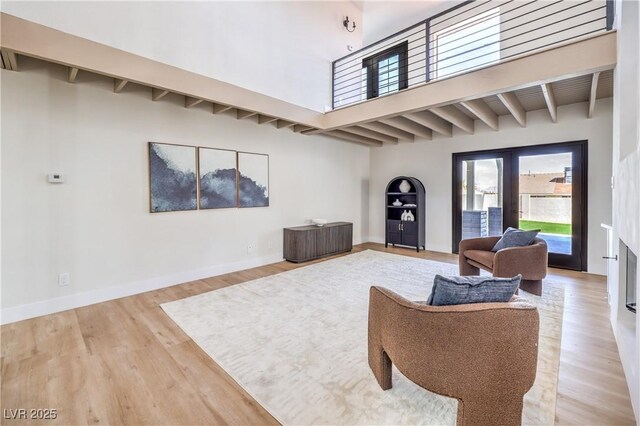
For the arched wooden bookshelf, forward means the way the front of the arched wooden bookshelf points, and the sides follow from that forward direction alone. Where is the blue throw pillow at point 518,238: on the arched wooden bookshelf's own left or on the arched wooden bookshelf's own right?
on the arched wooden bookshelf's own left

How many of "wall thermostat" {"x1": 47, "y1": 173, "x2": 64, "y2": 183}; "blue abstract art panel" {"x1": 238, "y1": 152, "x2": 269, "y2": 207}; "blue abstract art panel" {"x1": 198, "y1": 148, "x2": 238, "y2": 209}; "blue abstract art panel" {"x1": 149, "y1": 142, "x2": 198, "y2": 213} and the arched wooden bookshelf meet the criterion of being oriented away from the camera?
0

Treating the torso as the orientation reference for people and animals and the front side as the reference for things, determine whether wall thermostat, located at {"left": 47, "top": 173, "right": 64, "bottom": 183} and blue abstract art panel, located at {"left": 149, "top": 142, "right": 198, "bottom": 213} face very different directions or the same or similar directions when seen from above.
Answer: same or similar directions

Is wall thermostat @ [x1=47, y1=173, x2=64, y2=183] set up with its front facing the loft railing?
no

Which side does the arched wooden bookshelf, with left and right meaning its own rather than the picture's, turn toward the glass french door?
left

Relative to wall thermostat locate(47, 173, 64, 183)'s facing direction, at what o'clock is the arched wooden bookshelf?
The arched wooden bookshelf is roughly at 9 o'clock from the wall thermostat.

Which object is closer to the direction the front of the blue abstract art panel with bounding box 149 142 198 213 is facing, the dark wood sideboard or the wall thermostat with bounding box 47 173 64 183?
the dark wood sideboard

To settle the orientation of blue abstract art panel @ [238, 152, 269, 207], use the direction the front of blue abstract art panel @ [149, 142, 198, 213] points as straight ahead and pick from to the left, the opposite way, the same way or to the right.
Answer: the same way

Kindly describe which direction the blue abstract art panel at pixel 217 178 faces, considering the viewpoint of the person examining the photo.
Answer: facing the viewer and to the right of the viewer

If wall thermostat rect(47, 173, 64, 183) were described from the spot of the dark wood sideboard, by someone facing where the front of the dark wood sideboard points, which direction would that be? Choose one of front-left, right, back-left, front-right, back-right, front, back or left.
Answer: right

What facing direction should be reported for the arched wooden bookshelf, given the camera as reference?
facing the viewer and to the left of the viewer

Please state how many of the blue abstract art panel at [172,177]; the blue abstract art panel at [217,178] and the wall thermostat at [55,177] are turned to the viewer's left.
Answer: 0

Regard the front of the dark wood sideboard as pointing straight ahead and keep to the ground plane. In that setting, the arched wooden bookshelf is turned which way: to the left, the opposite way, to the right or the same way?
to the right

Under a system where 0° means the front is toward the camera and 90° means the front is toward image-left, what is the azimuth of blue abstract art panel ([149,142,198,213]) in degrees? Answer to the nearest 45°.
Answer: approximately 315°
